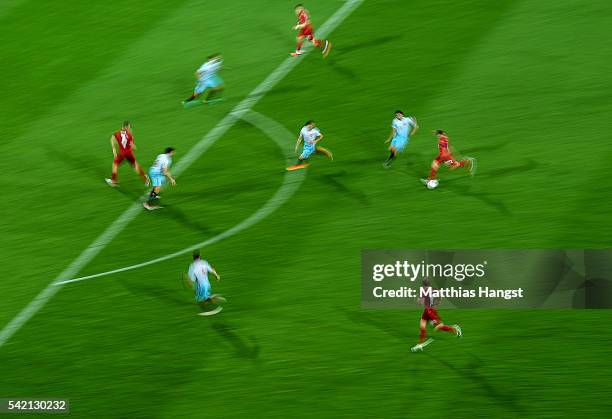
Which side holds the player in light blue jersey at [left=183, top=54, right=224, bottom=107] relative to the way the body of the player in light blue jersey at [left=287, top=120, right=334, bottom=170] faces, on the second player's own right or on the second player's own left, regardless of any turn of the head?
on the second player's own right

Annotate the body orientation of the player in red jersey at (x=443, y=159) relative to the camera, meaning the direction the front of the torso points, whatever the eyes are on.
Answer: to the viewer's left

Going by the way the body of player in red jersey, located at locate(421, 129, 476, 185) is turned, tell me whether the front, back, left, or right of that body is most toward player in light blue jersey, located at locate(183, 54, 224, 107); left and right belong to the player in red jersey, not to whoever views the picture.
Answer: front

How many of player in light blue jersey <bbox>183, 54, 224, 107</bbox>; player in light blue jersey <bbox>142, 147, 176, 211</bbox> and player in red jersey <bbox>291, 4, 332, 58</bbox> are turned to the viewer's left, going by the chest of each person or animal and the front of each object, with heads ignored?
1

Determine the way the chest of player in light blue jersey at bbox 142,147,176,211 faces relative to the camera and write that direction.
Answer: to the viewer's right
